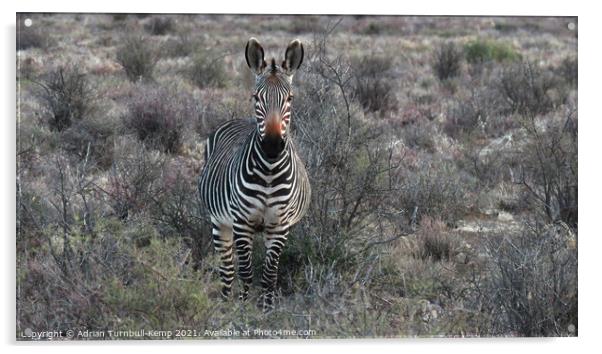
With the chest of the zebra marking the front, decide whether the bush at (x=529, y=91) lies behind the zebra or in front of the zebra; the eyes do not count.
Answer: behind

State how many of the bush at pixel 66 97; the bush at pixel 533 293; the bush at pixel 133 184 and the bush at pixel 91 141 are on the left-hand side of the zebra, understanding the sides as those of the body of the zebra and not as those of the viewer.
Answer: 1

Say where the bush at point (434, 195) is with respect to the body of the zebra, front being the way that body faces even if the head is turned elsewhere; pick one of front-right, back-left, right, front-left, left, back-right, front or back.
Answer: back-left

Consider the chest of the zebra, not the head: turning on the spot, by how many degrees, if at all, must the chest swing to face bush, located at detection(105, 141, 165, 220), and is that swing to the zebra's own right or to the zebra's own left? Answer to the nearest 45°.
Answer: approximately 135° to the zebra's own right

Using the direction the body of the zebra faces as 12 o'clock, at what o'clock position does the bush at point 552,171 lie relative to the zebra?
The bush is roughly at 8 o'clock from the zebra.

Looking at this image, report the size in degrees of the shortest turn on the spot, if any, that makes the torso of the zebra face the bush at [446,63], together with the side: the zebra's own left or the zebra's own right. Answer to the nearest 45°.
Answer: approximately 135° to the zebra's own left

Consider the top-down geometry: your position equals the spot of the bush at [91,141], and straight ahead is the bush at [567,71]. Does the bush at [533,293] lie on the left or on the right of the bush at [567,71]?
right

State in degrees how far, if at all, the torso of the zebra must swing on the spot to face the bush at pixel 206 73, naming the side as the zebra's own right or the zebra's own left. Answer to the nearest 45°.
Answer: approximately 180°

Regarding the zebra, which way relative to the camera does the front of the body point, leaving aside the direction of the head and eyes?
toward the camera

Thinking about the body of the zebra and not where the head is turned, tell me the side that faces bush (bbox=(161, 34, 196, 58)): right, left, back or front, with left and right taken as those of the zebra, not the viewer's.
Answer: back

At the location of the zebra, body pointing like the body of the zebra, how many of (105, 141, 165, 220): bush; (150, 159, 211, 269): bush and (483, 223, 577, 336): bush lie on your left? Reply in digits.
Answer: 1

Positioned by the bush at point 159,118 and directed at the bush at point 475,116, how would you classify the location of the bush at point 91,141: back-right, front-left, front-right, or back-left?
back-right

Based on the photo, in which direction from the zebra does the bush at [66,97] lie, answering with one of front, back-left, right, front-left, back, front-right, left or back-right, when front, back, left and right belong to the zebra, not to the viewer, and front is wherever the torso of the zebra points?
back-right

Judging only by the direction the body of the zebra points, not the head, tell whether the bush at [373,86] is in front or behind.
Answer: behind
